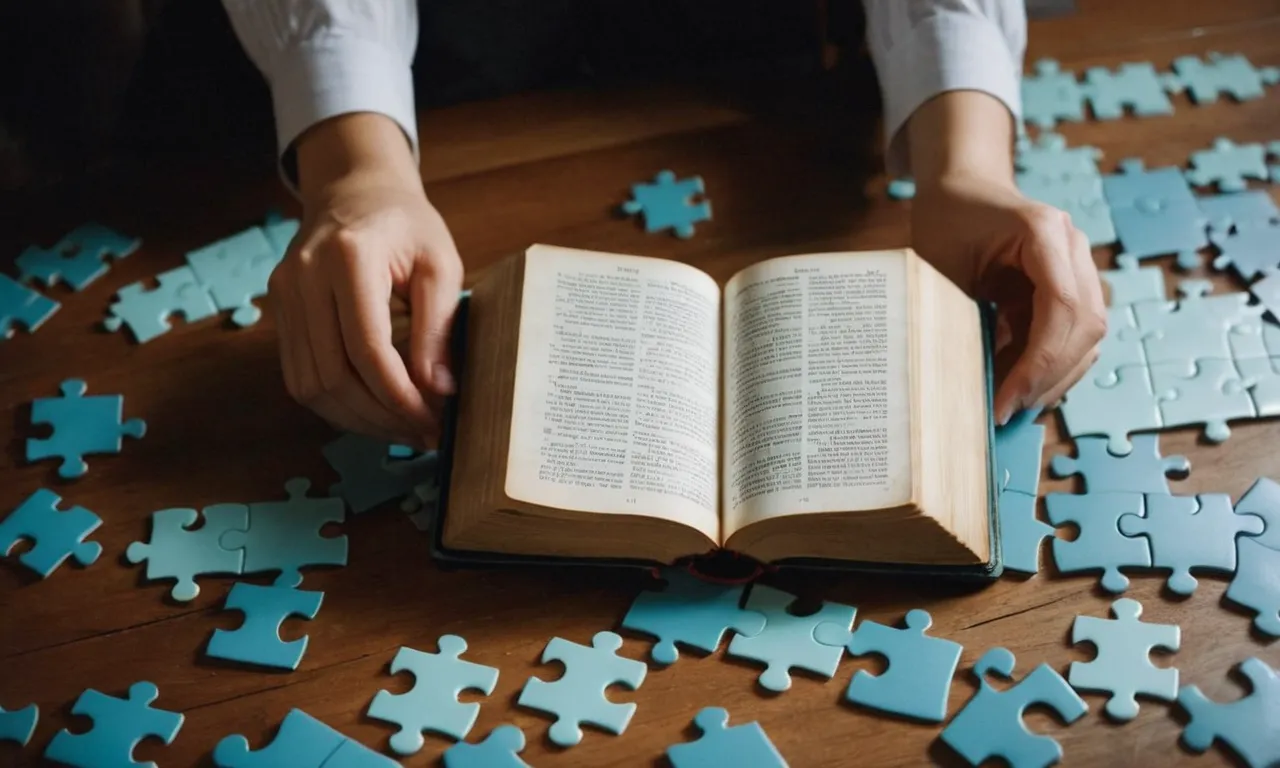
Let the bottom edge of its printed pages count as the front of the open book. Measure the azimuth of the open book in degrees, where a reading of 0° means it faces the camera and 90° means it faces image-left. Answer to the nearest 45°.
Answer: approximately 0°

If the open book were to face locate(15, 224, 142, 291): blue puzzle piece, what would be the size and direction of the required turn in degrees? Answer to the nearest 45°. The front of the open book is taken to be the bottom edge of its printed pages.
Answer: approximately 135° to its right

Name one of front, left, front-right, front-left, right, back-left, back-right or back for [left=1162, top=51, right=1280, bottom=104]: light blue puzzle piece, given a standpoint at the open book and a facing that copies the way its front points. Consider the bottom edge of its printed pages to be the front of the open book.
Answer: back-left
